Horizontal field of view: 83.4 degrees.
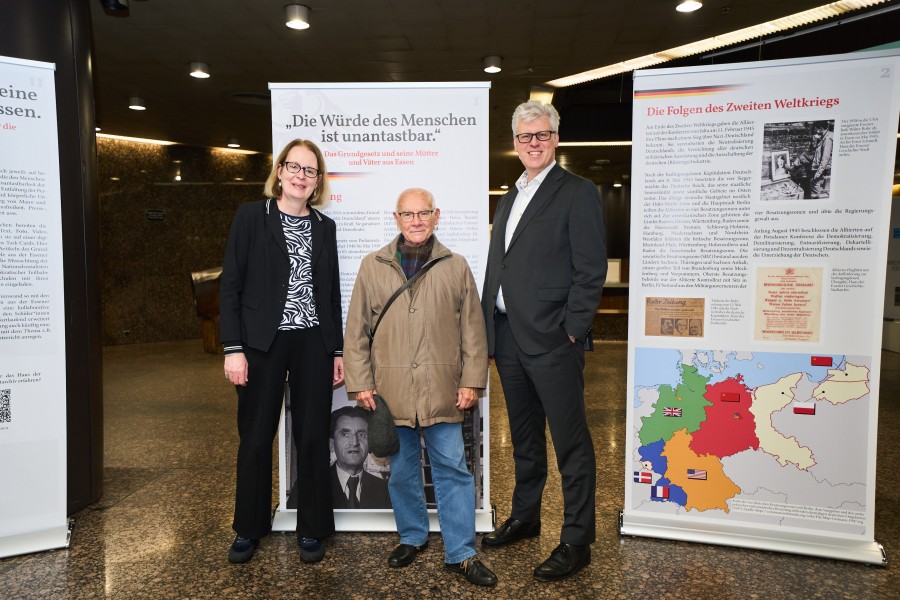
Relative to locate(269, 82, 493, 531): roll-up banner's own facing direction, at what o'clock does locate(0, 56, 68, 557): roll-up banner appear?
locate(0, 56, 68, 557): roll-up banner is roughly at 3 o'clock from locate(269, 82, 493, 531): roll-up banner.

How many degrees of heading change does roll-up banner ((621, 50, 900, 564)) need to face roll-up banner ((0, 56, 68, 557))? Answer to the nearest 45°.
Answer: approximately 45° to its right

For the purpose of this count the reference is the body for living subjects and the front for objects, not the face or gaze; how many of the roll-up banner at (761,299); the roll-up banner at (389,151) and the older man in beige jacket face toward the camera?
3

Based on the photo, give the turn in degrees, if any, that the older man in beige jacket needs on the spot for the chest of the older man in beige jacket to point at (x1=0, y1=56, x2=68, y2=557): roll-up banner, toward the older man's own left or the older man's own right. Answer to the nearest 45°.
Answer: approximately 90° to the older man's own right
